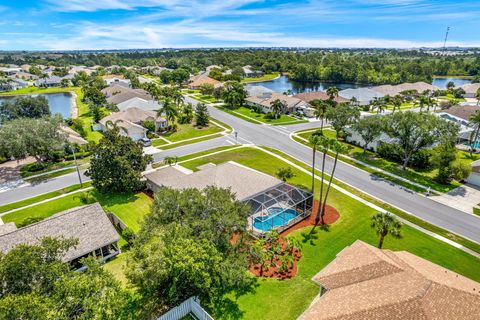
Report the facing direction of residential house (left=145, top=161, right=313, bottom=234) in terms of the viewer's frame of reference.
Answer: facing away from the viewer and to the left of the viewer

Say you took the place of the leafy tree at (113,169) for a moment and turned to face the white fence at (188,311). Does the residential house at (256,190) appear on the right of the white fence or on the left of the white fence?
left

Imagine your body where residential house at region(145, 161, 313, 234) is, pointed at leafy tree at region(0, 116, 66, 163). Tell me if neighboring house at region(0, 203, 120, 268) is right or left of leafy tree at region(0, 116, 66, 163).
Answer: left

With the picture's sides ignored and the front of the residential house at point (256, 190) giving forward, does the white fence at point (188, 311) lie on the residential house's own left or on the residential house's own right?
on the residential house's own left

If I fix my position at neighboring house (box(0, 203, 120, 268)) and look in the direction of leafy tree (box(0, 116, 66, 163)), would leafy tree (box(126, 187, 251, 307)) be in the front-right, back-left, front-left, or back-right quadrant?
back-right

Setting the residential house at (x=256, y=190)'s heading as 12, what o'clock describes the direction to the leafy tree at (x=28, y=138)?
The leafy tree is roughly at 11 o'clock from the residential house.

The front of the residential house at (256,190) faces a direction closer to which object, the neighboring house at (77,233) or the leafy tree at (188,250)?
the neighboring house

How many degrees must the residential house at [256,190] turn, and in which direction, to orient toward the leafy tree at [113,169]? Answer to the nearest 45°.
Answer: approximately 45° to its left

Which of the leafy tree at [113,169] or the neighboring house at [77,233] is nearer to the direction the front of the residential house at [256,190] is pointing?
the leafy tree
